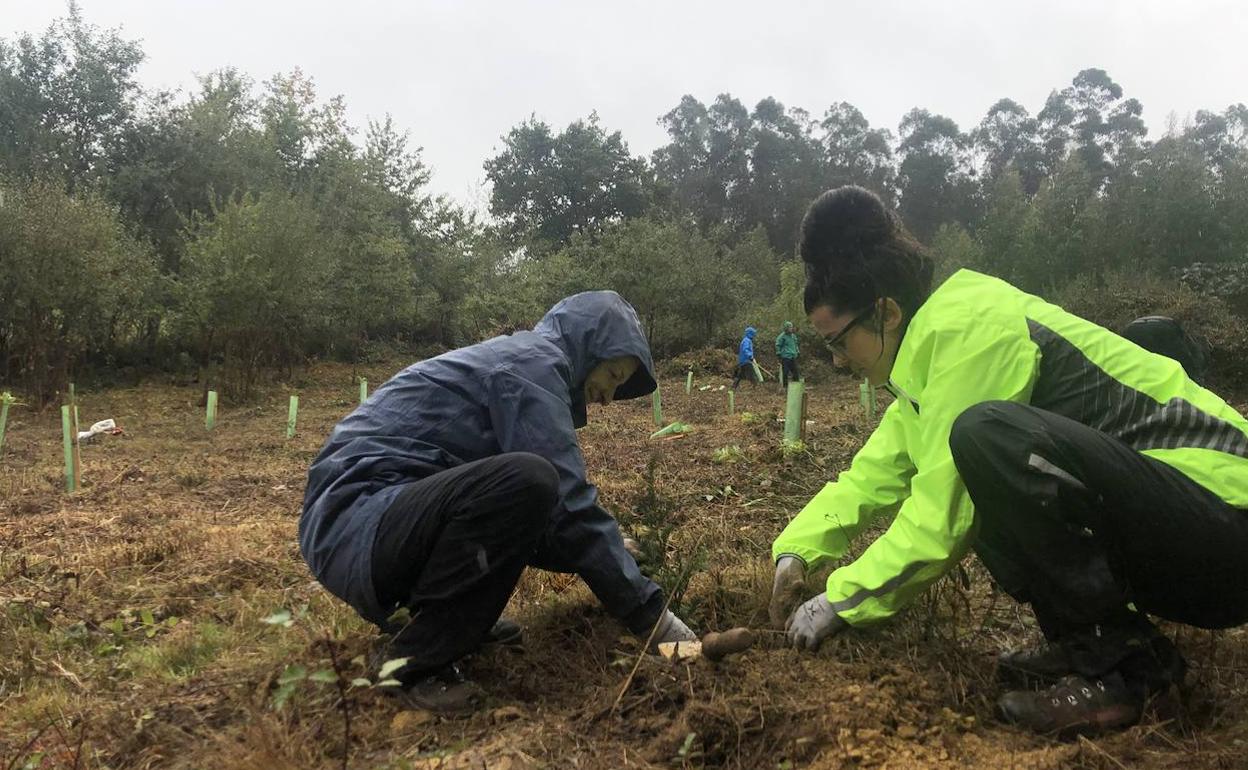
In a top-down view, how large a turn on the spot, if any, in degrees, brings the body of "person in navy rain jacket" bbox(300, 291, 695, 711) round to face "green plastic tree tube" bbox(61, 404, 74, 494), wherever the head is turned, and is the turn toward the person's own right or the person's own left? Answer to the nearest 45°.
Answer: approximately 135° to the person's own left

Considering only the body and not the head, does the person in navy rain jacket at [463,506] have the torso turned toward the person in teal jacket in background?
no

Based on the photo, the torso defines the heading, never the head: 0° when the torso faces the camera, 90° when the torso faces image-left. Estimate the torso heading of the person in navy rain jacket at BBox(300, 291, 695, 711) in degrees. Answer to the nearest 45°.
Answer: approximately 270°

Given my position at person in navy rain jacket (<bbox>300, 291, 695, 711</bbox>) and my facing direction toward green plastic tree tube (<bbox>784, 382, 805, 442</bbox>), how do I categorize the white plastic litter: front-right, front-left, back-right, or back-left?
front-left

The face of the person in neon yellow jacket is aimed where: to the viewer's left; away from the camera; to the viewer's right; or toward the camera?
to the viewer's left

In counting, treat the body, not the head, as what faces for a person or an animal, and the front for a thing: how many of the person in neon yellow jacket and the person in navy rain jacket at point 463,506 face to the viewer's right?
1

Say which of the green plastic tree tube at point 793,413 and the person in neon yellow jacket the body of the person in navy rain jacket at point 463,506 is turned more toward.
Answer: the person in neon yellow jacket

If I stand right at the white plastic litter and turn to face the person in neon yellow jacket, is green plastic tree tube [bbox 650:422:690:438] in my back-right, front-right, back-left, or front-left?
front-left

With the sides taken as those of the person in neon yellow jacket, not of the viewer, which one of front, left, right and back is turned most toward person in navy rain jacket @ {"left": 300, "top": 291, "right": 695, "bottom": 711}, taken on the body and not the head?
front

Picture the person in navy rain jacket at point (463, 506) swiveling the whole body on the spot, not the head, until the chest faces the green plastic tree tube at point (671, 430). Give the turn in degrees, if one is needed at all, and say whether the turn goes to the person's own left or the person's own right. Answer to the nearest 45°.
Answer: approximately 90° to the person's own left

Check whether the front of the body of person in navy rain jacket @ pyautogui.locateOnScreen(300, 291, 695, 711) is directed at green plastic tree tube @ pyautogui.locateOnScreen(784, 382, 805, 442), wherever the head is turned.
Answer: no

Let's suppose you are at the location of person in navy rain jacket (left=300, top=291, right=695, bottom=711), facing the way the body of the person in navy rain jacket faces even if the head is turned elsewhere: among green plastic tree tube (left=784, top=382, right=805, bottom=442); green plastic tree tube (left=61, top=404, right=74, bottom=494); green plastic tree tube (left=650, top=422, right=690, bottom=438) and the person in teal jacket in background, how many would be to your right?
0

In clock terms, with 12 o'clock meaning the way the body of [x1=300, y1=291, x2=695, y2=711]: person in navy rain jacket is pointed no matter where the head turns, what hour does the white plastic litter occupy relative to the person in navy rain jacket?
The white plastic litter is roughly at 8 o'clock from the person in navy rain jacket.

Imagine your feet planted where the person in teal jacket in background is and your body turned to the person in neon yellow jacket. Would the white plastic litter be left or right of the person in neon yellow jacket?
right

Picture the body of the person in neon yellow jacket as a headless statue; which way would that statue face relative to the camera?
to the viewer's left

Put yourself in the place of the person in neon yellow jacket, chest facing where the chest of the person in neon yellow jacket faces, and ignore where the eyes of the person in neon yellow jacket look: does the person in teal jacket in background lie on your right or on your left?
on your right
